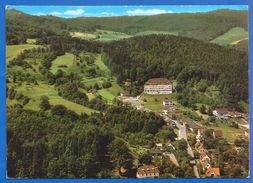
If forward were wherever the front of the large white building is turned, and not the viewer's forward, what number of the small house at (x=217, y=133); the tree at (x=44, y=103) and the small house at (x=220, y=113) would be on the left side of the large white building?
2

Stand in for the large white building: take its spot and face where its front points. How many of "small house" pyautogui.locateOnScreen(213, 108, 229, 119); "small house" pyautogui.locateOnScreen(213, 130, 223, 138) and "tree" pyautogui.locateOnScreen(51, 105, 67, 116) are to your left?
2

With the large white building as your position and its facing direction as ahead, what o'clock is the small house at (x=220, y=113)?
The small house is roughly at 9 o'clock from the large white building.

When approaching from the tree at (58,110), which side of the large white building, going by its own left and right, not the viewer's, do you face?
right

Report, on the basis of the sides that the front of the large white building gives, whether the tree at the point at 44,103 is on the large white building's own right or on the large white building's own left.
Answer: on the large white building's own right

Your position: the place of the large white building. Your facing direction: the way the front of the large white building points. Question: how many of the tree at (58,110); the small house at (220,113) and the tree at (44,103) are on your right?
2

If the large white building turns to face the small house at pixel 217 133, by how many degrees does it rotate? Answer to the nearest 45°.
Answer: approximately 90° to its left

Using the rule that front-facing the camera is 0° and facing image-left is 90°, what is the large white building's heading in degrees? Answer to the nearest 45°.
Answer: approximately 0°
